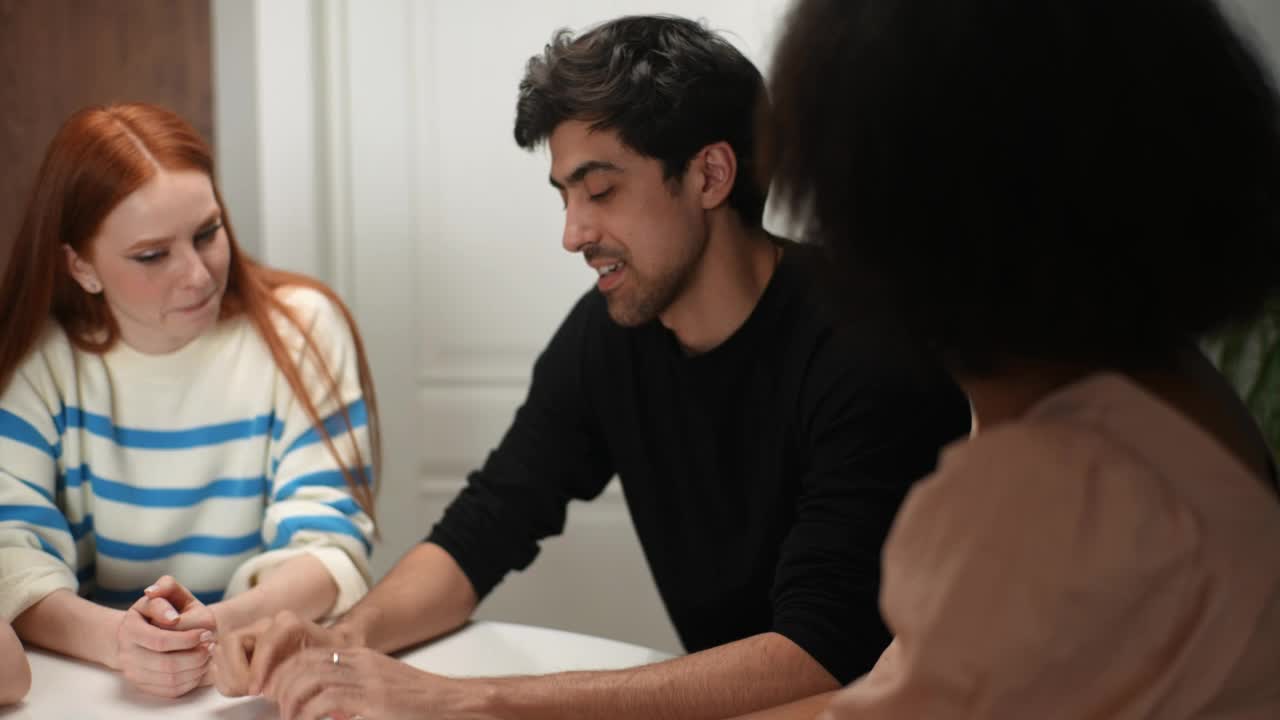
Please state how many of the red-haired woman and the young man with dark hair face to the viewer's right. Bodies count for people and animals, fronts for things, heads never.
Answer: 0

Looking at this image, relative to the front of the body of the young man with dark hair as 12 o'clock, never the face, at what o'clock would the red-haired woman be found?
The red-haired woman is roughly at 2 o'clock from the young man with dark hair.

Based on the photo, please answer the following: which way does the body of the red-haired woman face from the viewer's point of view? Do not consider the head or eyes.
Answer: toward the camera

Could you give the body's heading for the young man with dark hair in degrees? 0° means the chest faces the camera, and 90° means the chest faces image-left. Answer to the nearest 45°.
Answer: approximately 45°

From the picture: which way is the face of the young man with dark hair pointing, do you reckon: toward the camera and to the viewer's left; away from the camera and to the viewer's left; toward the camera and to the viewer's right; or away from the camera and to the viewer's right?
toward the camera and to the viewer's left
